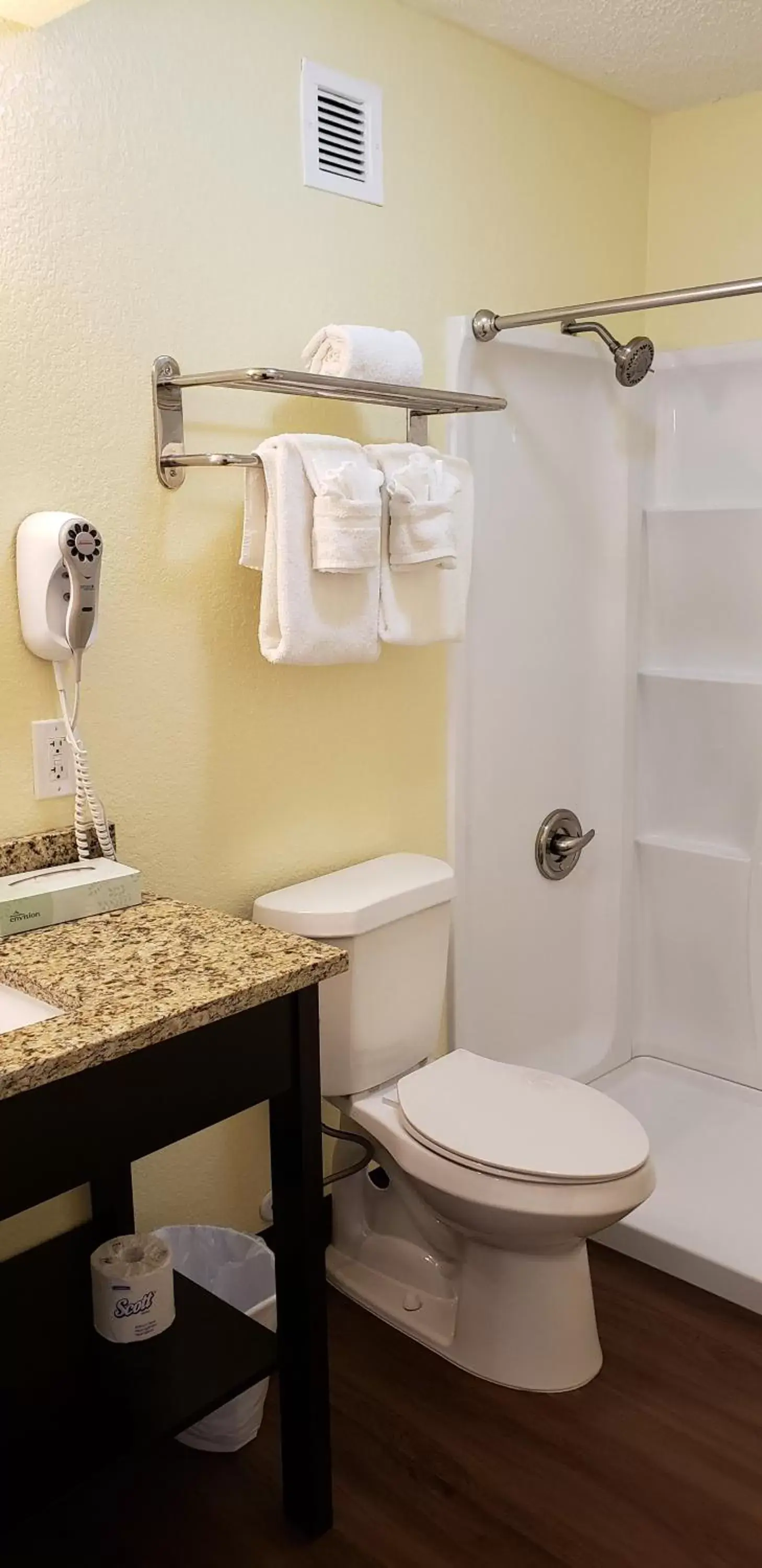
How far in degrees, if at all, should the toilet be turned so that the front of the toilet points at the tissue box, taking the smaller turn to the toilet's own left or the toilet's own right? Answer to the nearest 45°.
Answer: approximately 90° to the toilet's own right

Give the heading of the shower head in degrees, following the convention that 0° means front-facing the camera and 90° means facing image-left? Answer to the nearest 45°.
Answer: approximately 315°

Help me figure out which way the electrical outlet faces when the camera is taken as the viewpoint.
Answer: facing the viewer and to the right of the viewer
